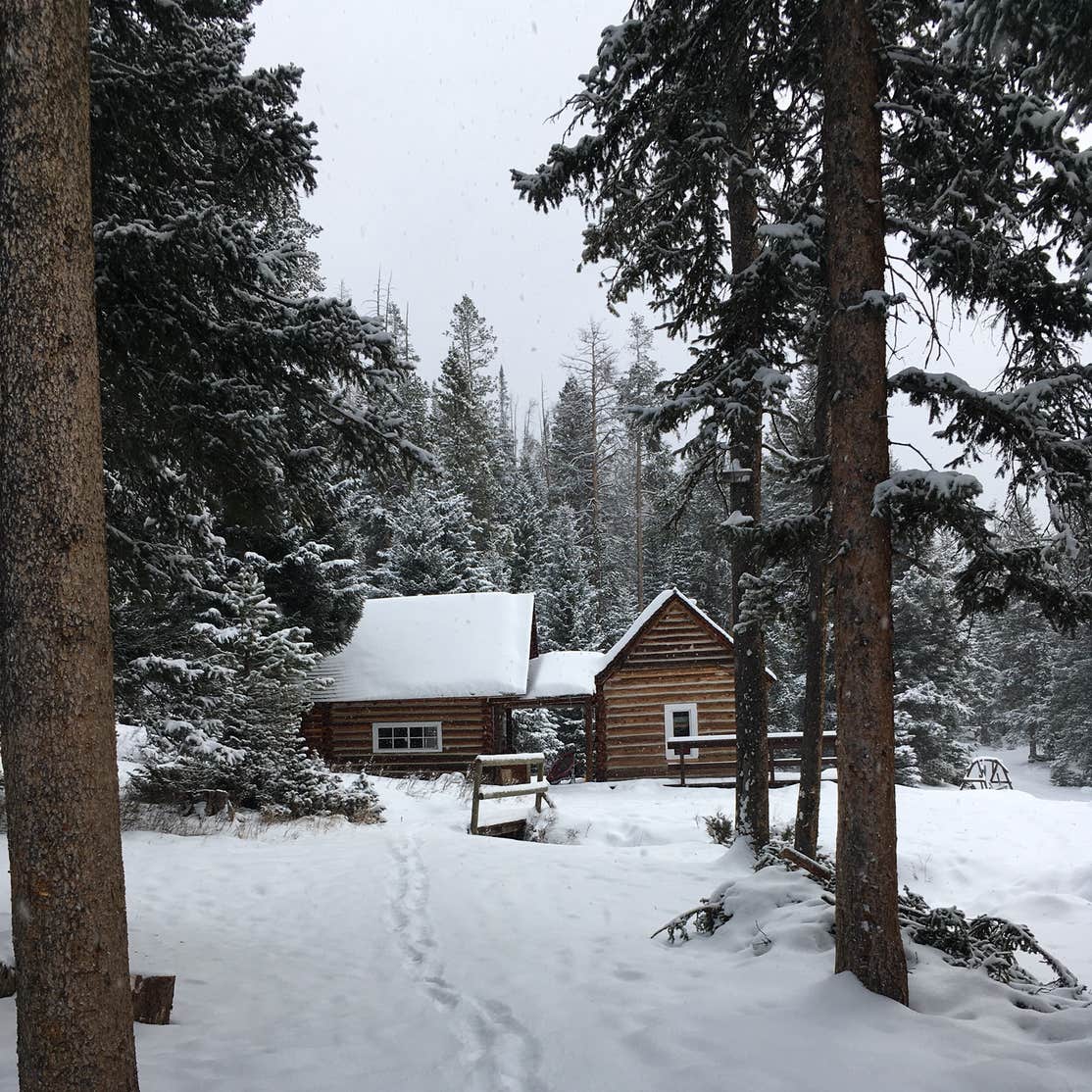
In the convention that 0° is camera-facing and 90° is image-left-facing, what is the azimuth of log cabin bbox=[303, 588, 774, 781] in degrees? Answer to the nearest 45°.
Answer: approximately 0°

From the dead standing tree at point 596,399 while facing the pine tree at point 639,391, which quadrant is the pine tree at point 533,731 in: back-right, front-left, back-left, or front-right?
back-right

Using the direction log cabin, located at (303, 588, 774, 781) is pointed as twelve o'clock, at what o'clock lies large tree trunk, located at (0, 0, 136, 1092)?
The large tree trunk is roughly at 12 o'clock from the log cabin.

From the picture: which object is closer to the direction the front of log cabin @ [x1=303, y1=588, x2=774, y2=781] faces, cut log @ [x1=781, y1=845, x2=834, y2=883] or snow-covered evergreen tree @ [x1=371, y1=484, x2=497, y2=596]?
the cut log

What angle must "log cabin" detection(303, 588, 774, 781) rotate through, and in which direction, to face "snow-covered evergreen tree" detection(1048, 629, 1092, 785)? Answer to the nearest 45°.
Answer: approximately 135° to its left

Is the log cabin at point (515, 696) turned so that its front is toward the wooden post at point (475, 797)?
yes

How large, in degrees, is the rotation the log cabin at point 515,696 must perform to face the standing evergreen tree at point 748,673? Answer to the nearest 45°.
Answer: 0° — it already faces it

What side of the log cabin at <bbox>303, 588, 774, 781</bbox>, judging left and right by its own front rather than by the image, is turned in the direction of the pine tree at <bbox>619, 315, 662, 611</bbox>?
back

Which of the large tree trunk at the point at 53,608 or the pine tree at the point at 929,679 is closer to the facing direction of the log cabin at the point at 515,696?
the large tree trunk

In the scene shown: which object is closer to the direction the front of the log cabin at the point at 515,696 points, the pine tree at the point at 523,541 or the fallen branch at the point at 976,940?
the fallen branch

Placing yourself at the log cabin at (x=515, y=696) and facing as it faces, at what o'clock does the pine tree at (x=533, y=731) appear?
The pine tree is roughly at 6 o'clock from the log cabin.
